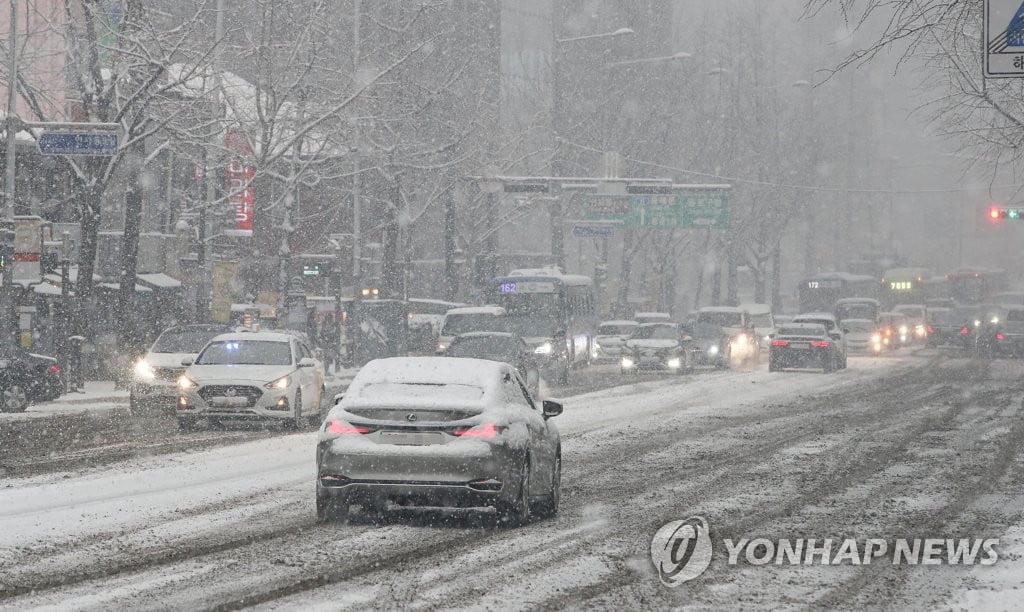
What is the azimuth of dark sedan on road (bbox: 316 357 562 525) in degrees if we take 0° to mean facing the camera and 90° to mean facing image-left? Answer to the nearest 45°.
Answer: approximately 180°

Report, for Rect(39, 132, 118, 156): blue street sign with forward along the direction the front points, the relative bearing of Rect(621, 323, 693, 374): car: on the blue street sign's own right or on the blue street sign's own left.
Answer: on the blue street sign's own left

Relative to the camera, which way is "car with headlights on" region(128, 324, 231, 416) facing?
toward the camera

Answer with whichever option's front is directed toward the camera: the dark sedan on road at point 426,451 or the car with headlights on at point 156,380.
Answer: the car with headlights on

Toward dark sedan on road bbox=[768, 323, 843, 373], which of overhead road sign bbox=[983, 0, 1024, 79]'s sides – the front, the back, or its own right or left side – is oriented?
back

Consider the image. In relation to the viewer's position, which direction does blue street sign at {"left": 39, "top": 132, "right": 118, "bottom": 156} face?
facing the viewer

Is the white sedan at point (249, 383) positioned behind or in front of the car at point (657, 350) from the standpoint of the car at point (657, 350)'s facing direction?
in front

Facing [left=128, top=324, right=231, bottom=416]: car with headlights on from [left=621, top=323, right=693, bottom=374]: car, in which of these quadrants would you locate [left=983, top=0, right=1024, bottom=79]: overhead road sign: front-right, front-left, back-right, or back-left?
front-left

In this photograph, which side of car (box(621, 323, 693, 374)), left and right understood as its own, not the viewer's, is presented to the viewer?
front

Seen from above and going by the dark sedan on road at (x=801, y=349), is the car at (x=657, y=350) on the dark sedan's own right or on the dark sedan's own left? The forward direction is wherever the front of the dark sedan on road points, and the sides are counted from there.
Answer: on the dark sedan's own left

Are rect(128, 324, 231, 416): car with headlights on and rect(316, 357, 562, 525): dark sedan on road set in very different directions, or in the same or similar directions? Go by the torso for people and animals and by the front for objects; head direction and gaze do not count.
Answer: very different directions

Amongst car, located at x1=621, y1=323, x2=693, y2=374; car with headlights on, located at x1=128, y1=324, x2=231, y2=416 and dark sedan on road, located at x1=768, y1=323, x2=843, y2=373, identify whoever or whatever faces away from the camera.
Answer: the dark sedan on road

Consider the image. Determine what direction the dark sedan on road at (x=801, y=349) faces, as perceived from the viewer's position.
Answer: facing away from the viewer

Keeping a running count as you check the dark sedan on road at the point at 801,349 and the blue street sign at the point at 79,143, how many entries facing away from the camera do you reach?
1

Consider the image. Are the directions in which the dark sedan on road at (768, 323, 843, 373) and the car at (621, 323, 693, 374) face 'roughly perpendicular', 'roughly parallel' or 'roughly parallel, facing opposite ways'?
roughly parallel, facing opposite ways
